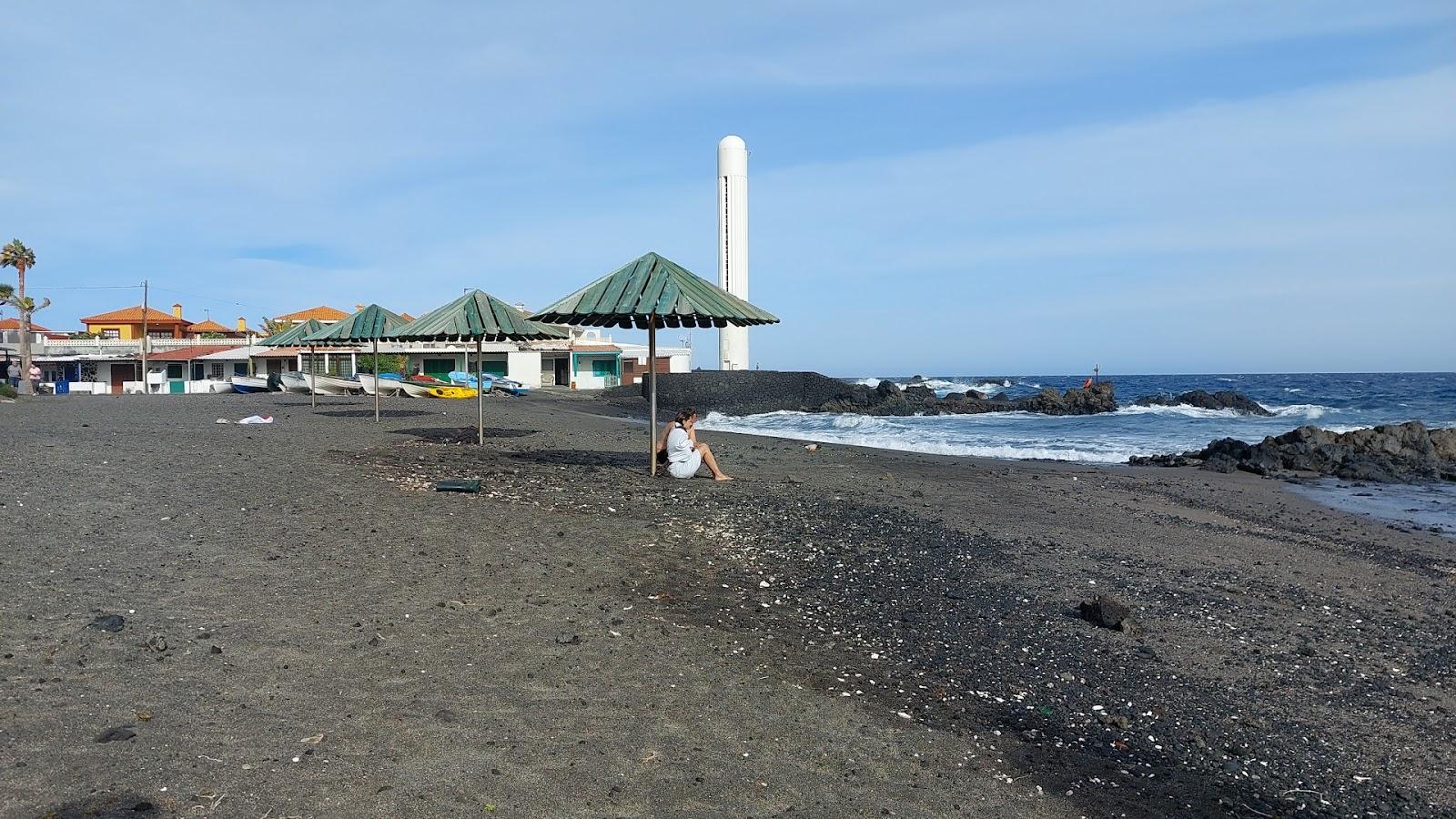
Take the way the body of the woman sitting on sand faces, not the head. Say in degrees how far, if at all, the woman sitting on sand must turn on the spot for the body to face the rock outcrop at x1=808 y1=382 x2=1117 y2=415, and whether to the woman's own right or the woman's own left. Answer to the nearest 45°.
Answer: approximately 90° to the woman's own left

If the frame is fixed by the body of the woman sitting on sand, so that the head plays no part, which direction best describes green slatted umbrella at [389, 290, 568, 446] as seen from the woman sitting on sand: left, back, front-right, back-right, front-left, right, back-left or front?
back-left

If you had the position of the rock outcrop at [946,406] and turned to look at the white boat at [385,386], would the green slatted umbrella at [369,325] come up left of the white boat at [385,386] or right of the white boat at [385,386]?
left

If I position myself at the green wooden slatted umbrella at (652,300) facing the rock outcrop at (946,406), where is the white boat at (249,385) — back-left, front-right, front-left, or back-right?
front-left

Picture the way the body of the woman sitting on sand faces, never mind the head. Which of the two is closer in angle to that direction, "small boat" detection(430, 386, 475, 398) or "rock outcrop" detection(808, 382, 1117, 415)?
the rock outcrop

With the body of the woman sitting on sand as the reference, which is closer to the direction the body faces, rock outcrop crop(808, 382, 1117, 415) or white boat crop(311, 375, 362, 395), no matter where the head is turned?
the rock outcrop

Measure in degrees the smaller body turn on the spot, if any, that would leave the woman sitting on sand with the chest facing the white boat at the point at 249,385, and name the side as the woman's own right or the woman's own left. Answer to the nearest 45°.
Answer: approximately 135° to the woman's own left

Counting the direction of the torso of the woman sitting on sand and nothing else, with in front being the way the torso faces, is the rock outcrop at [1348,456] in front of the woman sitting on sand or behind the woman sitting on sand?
in front

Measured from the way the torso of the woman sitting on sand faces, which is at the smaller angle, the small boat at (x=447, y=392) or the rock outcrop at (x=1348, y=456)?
the rock outcrop

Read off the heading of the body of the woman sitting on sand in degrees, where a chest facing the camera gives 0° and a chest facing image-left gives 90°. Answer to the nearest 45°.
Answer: approximately 270°

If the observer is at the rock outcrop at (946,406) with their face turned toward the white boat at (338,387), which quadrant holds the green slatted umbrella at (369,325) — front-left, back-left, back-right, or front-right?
front-left
